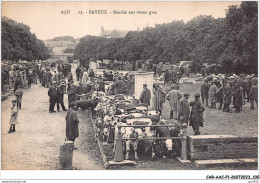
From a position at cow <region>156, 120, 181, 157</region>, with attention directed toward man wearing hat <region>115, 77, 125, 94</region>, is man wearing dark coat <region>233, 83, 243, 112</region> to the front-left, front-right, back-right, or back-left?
front-right

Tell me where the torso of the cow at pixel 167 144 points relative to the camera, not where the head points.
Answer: toward the camera

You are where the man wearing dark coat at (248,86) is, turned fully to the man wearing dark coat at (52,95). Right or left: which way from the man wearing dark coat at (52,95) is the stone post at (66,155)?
left

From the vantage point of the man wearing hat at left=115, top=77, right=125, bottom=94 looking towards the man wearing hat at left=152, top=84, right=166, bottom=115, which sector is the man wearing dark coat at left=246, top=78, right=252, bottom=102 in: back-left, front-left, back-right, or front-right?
front-left

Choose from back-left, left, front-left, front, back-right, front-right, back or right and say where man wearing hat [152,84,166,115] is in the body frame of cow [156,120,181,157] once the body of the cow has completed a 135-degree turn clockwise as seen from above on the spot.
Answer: front-right

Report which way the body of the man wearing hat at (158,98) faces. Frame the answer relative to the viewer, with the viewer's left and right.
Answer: facing the viewer and to the left of the viewer
